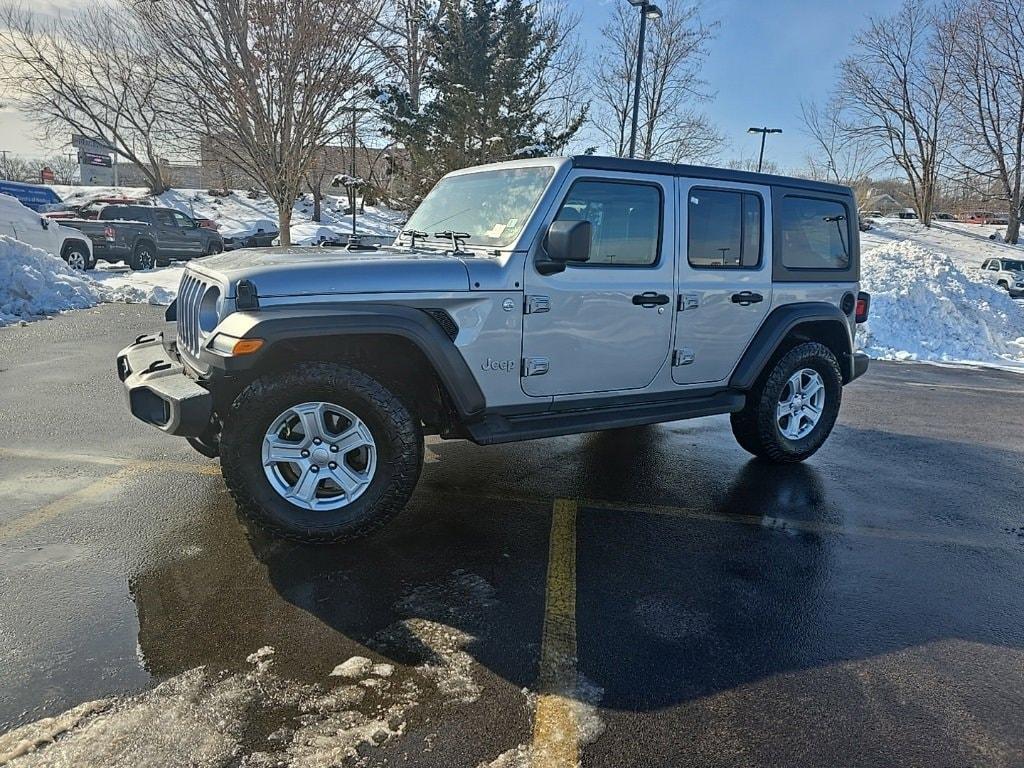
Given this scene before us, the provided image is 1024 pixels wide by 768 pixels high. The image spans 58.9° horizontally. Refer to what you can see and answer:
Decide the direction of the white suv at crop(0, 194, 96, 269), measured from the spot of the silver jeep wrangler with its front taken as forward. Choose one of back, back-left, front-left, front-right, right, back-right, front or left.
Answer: right

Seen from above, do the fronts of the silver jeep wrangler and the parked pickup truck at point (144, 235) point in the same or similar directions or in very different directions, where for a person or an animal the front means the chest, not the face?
very different directions

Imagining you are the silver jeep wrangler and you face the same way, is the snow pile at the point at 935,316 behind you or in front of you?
behind

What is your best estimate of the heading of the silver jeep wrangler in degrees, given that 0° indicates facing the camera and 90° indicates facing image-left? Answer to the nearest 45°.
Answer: approximately 45°

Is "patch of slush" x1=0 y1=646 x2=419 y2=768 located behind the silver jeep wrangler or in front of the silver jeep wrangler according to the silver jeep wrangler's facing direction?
in front

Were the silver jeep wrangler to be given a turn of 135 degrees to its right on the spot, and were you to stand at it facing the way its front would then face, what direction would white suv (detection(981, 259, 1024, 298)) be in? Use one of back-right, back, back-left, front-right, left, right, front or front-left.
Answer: front-right

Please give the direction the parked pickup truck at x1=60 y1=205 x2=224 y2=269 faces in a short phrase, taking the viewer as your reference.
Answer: facing away from the viewer and to the right of the viewer

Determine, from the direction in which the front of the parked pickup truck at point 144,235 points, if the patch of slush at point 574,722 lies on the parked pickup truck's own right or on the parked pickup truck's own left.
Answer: on the parked pickup truck's own right

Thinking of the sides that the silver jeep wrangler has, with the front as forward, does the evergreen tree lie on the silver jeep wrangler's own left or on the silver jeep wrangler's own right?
on the silver jeep wrangler's own right
